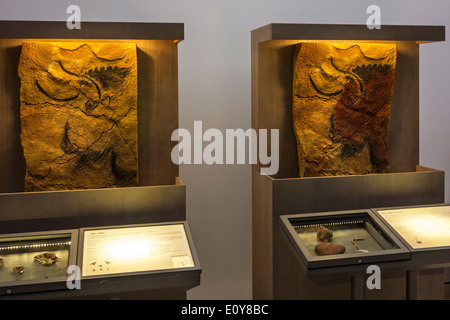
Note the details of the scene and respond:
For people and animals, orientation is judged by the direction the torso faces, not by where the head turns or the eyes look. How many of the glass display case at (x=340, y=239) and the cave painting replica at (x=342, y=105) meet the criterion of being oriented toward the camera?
2

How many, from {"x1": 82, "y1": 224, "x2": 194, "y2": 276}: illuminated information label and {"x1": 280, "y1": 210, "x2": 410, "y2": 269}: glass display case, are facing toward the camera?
2

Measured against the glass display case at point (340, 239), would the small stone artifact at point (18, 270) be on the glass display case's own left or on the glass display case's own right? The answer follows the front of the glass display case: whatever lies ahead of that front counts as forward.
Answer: on the glass display case's own right

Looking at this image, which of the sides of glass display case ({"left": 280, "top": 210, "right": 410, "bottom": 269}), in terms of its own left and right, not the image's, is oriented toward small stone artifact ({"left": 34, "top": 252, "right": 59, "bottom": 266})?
right

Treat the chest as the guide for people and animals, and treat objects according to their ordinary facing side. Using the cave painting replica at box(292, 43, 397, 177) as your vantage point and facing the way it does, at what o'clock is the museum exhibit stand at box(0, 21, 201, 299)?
The museum exhibit stand is roughly at 2 o'clock from the cave painting replica.

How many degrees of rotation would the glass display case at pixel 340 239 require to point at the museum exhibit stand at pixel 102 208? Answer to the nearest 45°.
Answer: approximately 90° to its right

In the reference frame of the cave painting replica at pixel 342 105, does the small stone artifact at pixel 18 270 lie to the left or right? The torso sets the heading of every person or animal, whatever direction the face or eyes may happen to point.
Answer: on its right
